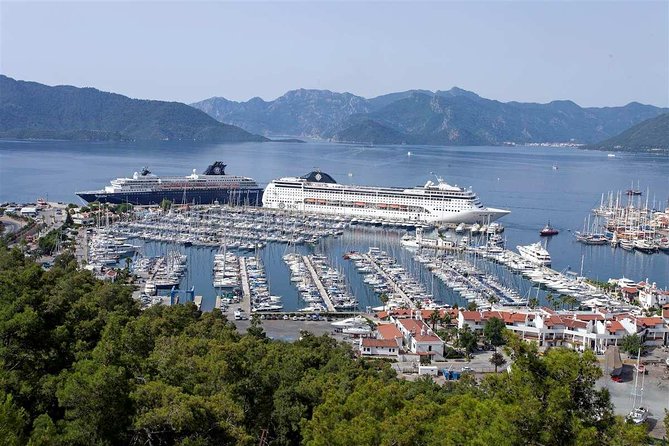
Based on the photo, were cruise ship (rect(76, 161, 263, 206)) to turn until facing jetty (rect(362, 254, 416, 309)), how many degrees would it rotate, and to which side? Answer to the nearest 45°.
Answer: approximately 90° to its left

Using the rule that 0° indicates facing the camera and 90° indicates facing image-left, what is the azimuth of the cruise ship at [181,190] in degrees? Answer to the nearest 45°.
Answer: approximately 90°

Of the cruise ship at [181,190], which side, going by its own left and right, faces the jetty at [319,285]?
left

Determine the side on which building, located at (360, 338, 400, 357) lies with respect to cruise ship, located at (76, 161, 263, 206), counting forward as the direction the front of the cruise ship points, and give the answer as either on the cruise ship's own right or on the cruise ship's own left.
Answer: on the cruise ship's own left

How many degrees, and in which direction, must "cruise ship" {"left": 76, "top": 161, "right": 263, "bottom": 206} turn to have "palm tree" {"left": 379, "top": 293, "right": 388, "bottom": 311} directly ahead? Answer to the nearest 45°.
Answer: approximately 90° to its left

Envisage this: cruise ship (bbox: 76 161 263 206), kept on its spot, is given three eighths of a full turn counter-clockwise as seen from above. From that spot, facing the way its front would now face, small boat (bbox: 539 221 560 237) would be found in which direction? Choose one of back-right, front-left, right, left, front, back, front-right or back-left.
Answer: front

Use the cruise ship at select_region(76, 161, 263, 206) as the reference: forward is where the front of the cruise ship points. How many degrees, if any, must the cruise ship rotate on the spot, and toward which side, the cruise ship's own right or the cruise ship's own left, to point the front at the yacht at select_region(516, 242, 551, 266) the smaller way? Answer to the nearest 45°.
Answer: approximately 135° to the cruise ship's own left

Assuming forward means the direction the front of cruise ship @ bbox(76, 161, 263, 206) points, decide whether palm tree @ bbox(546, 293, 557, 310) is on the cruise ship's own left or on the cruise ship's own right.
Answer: on the cruise ship's own left

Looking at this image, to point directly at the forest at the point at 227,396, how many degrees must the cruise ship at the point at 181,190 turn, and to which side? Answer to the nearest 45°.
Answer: approximately 90° to its left

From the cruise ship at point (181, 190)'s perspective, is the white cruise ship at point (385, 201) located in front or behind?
behind

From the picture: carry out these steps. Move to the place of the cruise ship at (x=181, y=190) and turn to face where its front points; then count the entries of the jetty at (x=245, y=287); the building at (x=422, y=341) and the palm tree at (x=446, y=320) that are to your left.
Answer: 3

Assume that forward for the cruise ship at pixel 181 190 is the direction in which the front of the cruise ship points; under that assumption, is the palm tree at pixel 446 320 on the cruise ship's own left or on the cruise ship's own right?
on the cruise ship's own left

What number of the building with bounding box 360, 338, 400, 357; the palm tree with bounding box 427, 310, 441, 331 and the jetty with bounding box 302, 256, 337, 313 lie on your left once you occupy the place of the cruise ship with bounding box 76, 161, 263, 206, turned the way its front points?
3
